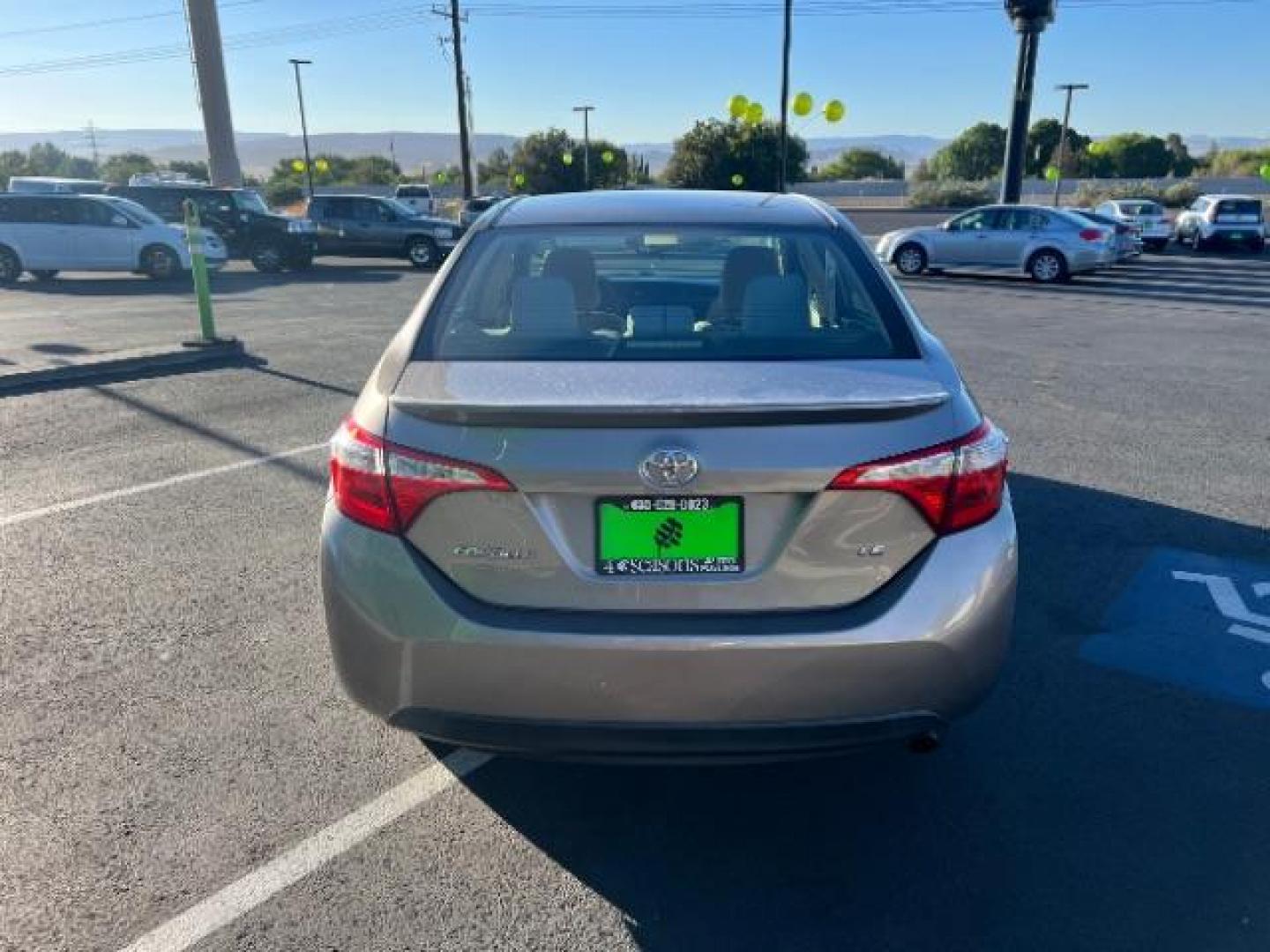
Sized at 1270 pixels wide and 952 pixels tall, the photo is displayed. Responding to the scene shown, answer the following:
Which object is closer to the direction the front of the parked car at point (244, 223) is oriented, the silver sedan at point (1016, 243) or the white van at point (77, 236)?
the silver sedan

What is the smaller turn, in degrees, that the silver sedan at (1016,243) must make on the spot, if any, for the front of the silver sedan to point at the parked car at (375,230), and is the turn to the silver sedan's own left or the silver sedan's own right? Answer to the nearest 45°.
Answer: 0° — it already faces it

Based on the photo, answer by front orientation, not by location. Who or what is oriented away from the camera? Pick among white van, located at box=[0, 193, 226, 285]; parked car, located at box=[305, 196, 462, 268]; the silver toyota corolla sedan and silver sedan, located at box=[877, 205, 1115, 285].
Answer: the silver toyota corolla sedan

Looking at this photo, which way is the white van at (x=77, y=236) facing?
to the viewer's right

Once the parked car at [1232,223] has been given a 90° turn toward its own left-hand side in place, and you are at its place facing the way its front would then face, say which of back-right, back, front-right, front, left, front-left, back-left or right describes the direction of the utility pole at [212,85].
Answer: front-right

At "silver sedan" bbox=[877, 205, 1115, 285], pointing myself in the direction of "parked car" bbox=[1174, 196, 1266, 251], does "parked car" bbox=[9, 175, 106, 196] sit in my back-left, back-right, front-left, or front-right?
back-left

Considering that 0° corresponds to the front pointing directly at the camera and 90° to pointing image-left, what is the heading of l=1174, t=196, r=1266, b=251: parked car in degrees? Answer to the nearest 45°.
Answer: approximately 135°

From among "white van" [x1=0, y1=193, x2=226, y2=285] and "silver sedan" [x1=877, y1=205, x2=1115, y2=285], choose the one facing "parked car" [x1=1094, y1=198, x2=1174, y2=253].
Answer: the white van

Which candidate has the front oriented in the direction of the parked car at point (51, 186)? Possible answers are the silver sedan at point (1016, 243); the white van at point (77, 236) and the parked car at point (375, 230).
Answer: the silver sedan

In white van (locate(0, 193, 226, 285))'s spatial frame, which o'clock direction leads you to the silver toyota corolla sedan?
The silver toyota corolla sedan is roughly at 3 o'clock from the white van.

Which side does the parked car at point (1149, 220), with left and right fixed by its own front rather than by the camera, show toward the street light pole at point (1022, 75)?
left

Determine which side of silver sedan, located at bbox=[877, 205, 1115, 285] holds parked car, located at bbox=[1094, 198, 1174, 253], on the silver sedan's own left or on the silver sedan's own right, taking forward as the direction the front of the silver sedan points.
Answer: on the silver sedan's own right

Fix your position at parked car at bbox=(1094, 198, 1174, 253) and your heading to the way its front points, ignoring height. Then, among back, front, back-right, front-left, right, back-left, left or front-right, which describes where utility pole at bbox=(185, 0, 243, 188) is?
front-left

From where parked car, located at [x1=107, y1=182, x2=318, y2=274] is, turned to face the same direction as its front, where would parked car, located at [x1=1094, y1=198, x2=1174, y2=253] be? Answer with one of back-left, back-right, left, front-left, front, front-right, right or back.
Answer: front-left

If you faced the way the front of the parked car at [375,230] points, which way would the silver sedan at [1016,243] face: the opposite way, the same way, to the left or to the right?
the opposite way

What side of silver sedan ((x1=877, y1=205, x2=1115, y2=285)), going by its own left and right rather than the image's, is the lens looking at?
left

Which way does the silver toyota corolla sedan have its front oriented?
away from the camera
